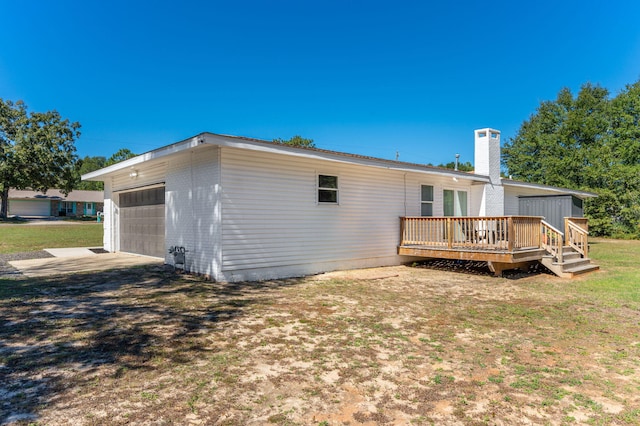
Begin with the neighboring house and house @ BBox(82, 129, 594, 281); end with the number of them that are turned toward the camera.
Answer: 1

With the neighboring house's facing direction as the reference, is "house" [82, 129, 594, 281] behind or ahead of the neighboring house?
ahead

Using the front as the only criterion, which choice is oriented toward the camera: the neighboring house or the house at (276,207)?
the neighboring house

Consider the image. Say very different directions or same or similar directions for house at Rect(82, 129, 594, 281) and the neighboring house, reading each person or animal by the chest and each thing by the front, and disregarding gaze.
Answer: very different directions

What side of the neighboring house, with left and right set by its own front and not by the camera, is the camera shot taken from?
front

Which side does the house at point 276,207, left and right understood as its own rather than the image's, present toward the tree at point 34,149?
front

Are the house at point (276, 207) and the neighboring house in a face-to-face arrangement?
yes

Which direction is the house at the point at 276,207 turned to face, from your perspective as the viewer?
facing away from the viewer and to the left of the viewer

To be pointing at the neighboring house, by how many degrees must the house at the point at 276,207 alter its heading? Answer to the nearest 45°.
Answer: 0° — it already faces it

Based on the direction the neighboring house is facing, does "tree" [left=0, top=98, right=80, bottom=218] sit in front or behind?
in front
